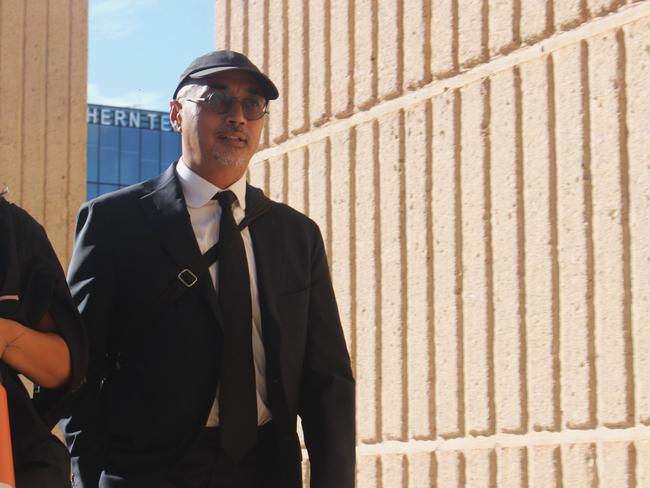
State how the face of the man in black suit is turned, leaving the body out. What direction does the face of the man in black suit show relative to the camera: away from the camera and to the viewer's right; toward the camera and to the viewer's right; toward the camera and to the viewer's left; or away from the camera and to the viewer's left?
toward the camera and to the viewer's right

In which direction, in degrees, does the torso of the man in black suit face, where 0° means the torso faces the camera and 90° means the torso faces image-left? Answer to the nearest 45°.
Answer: approximately 315°
